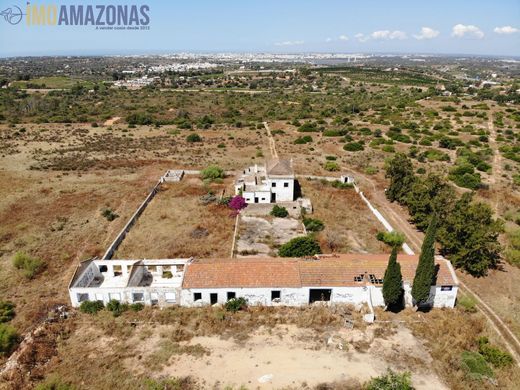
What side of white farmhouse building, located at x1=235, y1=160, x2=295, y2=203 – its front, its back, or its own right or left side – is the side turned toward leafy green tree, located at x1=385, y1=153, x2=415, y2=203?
left

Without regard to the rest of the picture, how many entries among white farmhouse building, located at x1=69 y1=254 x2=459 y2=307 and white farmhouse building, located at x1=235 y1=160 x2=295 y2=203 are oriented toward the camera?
2

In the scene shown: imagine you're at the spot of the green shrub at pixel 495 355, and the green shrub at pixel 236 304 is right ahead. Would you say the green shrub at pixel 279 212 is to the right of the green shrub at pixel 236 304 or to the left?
right

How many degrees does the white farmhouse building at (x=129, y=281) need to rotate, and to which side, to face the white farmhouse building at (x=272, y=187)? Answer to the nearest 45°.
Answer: approximately 135° to its left

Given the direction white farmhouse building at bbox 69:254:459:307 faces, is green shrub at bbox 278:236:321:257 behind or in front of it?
behind

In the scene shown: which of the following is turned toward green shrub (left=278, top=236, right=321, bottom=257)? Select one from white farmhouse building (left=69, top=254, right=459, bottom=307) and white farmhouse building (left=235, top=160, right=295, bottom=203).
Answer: white farmhouse building (left=235, top=160, right=295, bottom=203)

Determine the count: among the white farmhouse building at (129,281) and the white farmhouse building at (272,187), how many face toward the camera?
2

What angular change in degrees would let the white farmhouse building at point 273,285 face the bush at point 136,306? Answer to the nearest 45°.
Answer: approximately 90° to its right

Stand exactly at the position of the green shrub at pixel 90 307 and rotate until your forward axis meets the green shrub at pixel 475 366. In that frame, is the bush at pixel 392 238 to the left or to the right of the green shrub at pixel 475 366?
left

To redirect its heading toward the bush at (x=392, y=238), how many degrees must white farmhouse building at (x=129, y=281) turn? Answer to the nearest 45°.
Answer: approximately 90° to its left

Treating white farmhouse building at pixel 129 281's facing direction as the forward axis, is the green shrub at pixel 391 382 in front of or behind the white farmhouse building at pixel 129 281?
in front

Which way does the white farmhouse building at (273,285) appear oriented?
toward the camera

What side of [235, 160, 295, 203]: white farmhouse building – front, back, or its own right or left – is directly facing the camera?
front

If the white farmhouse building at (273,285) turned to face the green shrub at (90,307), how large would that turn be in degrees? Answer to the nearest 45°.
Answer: approximately 90° to its right

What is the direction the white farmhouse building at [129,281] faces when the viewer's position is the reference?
facing the viewer

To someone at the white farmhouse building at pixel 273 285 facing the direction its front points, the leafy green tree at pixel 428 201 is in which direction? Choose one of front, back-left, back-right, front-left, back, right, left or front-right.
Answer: back-left
